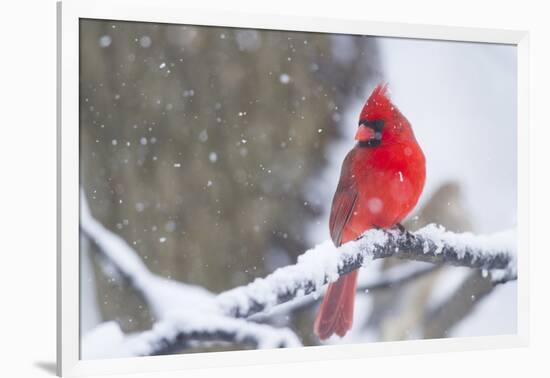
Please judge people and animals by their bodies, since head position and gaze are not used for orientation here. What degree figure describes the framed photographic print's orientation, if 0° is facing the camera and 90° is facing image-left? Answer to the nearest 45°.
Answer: approximately 315°
